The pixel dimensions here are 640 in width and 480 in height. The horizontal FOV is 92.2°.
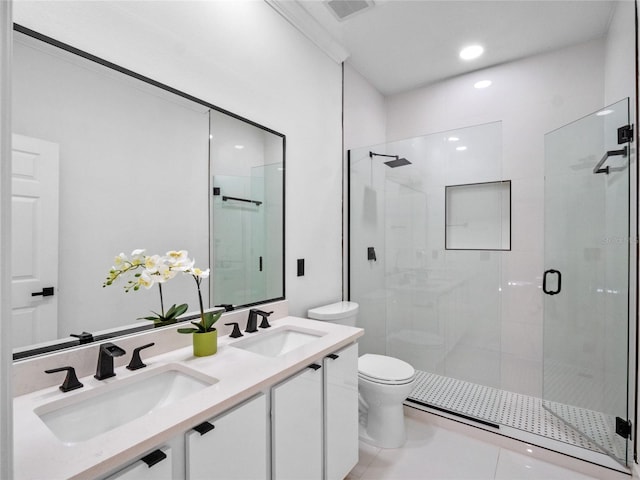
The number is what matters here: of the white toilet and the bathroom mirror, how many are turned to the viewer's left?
0

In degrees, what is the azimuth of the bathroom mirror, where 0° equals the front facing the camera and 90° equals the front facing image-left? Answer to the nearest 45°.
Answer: approximately 315°

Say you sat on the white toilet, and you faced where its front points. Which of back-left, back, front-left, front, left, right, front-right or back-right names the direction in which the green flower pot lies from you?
right

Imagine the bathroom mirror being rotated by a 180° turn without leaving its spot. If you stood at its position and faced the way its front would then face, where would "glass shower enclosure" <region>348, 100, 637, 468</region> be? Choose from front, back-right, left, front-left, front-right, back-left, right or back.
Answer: back-right

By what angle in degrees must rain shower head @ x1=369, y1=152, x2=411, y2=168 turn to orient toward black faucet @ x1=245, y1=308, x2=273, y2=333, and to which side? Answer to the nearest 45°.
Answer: approximately 90° to its right

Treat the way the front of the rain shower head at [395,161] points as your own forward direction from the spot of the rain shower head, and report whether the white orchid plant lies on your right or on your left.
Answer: on your right

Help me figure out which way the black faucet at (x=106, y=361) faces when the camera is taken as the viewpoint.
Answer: facing the viewer and to the right of the viewer

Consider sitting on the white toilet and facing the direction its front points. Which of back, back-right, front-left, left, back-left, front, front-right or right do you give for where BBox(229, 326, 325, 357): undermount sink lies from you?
right

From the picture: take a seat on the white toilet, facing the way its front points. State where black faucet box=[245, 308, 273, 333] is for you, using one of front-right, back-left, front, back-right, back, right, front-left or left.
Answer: right

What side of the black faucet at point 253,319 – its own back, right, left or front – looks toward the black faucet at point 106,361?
right

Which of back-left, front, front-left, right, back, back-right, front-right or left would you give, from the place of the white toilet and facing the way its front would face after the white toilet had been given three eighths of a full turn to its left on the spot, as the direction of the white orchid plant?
back-left
